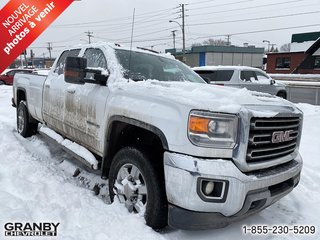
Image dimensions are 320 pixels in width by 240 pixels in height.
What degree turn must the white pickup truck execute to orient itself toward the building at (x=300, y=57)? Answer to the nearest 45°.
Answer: approximately 90° to its left

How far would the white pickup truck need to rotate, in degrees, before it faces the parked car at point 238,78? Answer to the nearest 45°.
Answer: approximately 135° to its left

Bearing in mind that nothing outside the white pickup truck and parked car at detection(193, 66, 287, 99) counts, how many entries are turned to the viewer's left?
0

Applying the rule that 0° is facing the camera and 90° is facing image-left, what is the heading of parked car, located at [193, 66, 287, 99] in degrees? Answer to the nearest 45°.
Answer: approximately 270°

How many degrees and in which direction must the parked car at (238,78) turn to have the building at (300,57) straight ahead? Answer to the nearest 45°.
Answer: approximately 90° to its left
